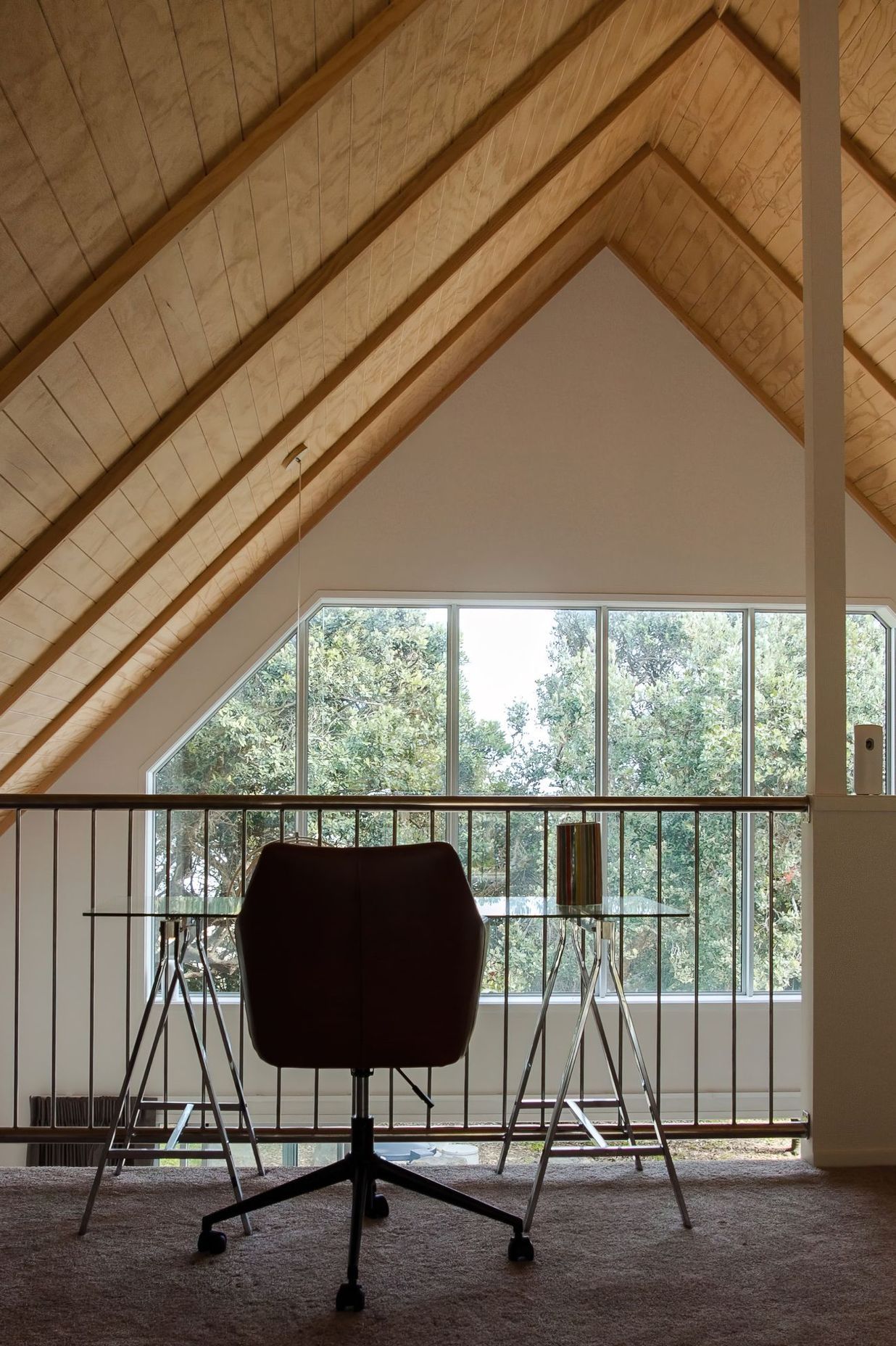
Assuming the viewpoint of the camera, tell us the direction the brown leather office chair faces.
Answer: facing away from the viewer

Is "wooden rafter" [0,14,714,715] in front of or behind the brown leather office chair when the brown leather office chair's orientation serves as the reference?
in front

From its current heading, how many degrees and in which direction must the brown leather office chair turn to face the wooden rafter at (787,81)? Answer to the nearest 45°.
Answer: approximately 45° to its right

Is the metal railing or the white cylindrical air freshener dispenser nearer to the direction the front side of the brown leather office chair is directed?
the metal railing

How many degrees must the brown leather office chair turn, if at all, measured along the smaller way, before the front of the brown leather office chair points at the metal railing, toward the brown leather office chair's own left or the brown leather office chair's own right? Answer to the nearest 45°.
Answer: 0° — it already faces it
